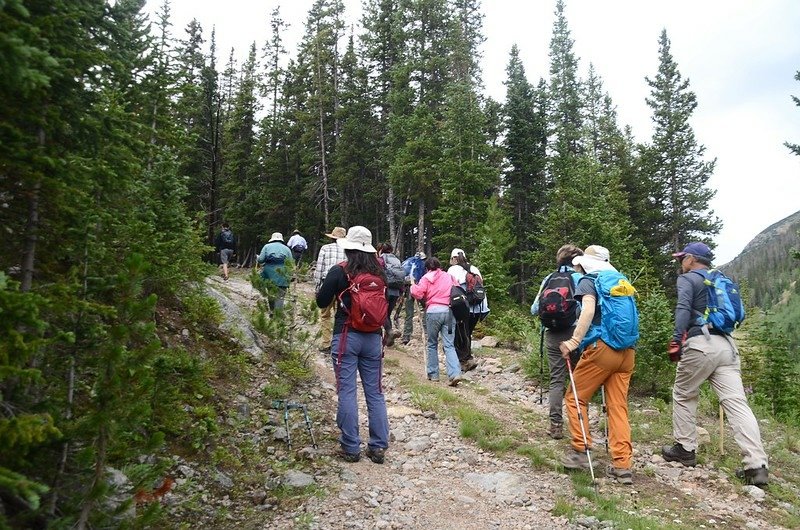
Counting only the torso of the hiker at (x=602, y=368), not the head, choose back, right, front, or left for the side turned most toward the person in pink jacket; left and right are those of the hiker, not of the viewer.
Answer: front

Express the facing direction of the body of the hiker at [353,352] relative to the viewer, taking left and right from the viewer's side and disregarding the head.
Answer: facing away from the viewer and to the left of the viewer

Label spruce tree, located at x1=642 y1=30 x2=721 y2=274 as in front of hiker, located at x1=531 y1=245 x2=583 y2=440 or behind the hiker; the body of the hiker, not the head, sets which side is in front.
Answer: in front

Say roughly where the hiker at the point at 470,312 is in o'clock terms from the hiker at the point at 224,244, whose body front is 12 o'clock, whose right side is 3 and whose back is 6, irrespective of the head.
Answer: the hiker at the point at 470,312 is roughly at 5 o'clock from the hiker at the point at 224,244.

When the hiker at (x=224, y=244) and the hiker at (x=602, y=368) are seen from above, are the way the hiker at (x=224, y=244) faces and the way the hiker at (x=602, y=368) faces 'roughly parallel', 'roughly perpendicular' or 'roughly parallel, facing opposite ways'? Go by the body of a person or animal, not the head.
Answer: roughly parallel

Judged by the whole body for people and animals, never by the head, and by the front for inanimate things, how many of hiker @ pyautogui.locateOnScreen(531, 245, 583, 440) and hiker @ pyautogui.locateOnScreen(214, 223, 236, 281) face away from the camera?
2

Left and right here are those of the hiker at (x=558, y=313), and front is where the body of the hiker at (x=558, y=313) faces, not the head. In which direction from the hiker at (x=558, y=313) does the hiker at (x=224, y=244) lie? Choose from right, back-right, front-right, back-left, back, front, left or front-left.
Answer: front-left

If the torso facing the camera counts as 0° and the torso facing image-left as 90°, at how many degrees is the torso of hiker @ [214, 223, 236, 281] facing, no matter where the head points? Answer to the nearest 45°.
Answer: approximately 180°

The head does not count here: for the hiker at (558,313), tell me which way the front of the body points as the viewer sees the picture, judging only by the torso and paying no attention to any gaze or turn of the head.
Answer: away from the camera

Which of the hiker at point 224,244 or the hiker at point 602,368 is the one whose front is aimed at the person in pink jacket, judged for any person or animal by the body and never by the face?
the hiker at point 602,368

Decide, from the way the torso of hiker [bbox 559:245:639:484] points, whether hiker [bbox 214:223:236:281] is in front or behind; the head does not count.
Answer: in front

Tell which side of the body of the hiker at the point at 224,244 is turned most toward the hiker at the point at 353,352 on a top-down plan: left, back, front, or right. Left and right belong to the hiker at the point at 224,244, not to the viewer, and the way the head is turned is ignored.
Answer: back

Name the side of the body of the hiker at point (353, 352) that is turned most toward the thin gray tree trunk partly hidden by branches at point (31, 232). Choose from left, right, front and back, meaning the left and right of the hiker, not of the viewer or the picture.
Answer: left
